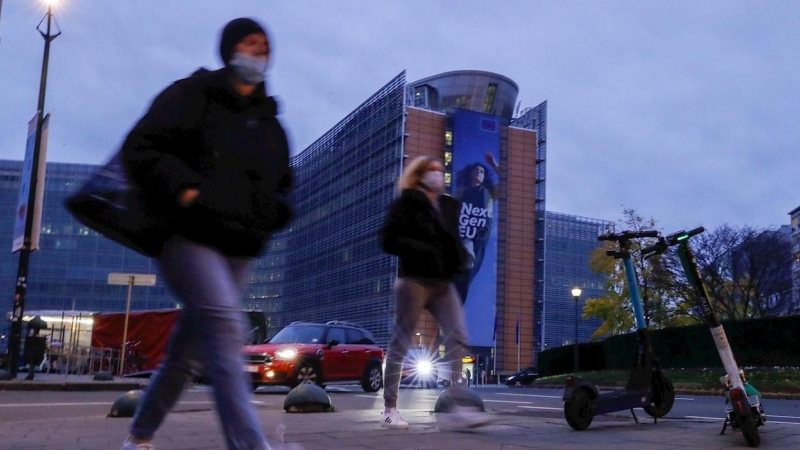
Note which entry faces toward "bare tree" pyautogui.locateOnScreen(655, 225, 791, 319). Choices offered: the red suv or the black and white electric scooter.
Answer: the black and white electric scooter

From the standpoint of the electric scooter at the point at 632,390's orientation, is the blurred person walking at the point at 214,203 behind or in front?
behind

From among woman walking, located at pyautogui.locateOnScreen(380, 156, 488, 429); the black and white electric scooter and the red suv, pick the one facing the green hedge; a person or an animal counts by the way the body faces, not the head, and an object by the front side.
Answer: the black and white electric scooter

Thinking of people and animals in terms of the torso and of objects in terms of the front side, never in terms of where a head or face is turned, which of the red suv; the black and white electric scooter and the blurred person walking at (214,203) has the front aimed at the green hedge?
the black and white electric scooter

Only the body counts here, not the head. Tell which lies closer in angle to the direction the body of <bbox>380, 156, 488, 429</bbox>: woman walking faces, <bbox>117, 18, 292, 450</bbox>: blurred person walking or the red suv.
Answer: the blurred person walking

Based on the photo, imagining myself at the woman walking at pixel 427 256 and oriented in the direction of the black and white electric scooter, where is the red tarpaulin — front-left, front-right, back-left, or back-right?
back-left

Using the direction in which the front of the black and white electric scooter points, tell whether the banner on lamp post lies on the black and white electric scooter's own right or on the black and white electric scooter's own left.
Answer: on the black and white electric scooter's own left

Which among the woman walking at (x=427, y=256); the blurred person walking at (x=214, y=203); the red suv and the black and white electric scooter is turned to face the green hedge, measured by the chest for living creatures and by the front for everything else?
the black and white electric scooter

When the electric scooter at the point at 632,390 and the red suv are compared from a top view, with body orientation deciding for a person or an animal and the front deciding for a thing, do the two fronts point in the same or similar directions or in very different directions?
very different directions

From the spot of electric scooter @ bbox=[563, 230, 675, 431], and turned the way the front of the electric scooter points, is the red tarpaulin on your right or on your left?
on your left
